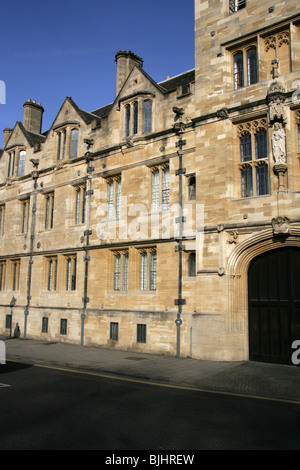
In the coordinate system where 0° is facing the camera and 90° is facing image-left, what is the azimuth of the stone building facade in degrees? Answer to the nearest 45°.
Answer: approximately 45°
